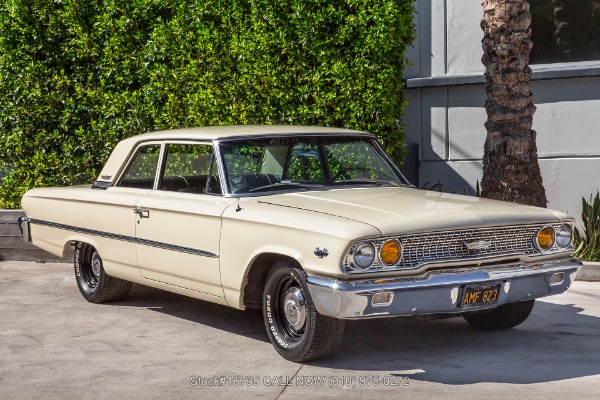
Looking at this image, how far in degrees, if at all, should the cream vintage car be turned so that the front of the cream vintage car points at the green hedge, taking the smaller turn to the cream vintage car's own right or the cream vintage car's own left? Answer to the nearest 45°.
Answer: approximately 135° to the cream vintage car's own left

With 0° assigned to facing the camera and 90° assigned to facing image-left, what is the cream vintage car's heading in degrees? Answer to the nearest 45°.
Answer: approximately 315°
